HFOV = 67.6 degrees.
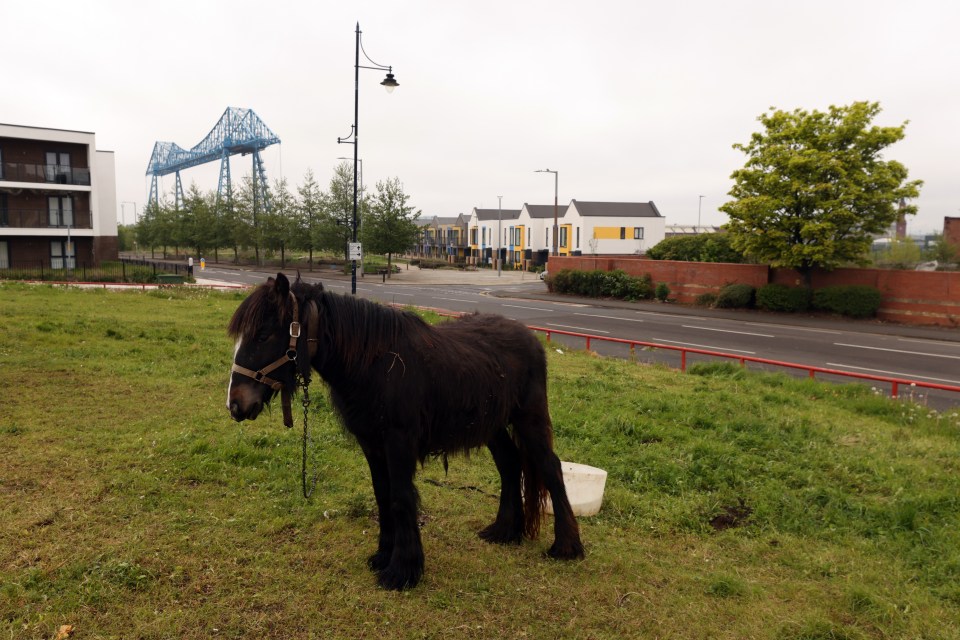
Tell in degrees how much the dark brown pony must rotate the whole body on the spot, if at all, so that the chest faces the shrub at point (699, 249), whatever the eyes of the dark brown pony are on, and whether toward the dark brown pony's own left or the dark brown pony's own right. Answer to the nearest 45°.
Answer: approximately 180°

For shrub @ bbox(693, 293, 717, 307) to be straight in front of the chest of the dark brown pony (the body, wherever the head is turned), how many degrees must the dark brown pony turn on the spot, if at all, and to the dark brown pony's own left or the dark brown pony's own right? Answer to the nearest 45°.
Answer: approximately 180°

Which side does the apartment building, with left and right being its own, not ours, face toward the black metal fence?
front

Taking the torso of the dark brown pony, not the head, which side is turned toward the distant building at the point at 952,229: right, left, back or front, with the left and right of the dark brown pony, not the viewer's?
back

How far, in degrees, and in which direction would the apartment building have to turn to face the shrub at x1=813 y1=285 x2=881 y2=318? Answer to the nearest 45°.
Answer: approximately 45° to its left

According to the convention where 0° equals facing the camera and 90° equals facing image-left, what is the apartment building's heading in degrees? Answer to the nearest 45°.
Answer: approximately 0°

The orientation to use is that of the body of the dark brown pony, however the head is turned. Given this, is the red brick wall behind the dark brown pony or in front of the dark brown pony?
behind

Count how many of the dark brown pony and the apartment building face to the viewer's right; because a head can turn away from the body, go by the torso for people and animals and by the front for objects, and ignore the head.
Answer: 0

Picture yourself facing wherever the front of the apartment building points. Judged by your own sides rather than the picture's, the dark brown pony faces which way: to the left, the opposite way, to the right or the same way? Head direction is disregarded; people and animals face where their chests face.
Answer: to the right

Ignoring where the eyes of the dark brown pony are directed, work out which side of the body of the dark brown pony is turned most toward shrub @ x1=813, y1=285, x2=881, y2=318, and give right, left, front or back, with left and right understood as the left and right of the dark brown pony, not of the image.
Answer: back

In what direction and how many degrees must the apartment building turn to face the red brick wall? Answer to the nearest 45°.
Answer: approximately 45° to its left

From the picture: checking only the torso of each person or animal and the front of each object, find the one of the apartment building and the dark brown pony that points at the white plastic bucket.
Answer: the apartment building
